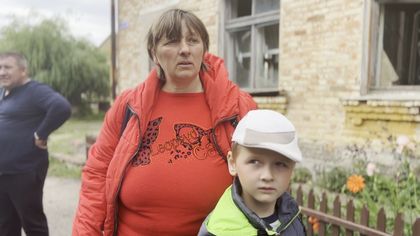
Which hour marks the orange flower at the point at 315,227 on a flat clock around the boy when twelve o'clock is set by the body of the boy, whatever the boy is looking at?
The orange flower is roughly at 8 o'clock from the boy.

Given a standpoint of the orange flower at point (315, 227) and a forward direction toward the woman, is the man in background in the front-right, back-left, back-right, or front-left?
front-right

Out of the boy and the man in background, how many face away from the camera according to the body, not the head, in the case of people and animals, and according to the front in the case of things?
0

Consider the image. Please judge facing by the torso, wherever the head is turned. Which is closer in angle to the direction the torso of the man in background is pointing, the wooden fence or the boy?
the boy

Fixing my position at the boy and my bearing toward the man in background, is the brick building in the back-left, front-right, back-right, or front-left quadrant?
front-right

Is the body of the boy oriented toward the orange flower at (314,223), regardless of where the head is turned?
no

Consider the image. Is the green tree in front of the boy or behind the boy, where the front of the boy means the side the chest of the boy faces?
behind

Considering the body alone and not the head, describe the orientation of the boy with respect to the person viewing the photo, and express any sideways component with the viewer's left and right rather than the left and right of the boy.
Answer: facing the viewer and to the right of the viewer

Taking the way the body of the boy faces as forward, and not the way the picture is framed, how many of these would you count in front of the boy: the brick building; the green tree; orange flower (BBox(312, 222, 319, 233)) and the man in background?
0

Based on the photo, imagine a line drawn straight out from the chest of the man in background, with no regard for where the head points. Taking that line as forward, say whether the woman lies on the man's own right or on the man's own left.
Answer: on the man's own left

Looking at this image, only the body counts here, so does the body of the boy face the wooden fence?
no

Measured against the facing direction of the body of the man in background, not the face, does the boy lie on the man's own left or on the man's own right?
on the man's own left

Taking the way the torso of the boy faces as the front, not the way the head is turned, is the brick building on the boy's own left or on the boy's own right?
on the boy's own left

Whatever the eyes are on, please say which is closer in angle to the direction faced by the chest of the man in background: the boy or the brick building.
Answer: the boy

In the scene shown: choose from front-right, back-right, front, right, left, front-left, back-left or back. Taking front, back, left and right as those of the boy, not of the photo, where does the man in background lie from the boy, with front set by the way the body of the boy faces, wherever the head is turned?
back
